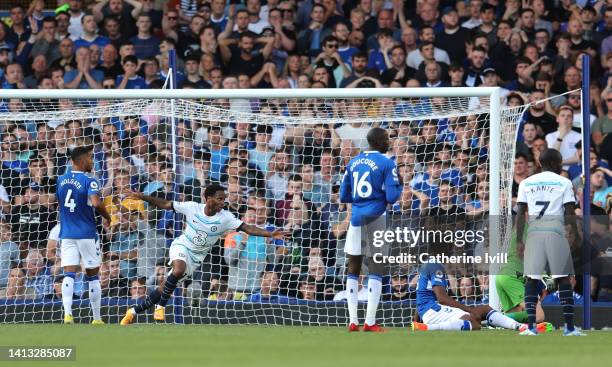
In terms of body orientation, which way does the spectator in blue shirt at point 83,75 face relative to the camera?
toward the camera

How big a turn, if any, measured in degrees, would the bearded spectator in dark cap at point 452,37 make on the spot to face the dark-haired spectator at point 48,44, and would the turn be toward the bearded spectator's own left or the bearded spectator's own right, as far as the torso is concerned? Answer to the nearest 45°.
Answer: approximately 90° to the bearded spectator's own right

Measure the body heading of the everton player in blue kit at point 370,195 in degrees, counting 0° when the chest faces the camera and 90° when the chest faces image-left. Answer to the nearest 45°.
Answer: approximately 225°

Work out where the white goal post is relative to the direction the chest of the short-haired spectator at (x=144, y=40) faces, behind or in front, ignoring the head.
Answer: in front

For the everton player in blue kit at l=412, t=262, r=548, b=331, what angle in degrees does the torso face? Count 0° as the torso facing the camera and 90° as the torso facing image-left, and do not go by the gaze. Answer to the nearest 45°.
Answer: approximately 270°

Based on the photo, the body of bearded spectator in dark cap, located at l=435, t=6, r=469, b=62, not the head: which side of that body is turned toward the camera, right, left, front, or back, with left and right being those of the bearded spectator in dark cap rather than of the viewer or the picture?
front

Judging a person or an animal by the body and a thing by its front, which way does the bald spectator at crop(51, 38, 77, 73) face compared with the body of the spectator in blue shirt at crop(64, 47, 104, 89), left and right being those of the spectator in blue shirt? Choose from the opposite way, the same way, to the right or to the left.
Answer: the same way

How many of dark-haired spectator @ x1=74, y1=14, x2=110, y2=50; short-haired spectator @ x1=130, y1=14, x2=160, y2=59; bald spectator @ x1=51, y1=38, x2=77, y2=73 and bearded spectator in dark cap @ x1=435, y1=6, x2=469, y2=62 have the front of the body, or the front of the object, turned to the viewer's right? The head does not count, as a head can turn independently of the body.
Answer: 0

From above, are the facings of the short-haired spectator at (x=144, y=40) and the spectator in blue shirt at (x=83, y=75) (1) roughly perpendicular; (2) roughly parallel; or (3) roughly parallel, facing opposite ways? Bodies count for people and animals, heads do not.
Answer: roughly parallel

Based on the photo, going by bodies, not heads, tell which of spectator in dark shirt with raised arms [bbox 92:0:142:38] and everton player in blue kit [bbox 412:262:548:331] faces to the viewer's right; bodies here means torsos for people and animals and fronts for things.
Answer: the everton player in blue kit

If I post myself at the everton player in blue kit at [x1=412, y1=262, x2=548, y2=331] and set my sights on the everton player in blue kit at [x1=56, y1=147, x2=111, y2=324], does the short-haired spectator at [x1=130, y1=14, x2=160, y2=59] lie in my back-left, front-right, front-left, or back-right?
front-right

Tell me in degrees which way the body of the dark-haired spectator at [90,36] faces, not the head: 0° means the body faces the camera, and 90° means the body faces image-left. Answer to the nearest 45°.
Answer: approximately 0°

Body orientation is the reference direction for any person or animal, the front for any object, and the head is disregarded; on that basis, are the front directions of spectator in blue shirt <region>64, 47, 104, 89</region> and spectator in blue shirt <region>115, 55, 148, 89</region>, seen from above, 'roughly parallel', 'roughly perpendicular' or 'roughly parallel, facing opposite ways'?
roughly parallel

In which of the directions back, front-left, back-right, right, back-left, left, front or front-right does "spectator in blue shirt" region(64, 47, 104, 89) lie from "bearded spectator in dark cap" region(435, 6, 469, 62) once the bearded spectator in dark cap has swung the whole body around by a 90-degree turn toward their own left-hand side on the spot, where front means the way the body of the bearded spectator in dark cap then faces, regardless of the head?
back

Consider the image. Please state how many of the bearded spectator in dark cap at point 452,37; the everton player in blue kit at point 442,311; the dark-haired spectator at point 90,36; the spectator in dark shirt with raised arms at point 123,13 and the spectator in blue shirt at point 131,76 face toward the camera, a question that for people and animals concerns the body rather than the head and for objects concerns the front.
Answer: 4

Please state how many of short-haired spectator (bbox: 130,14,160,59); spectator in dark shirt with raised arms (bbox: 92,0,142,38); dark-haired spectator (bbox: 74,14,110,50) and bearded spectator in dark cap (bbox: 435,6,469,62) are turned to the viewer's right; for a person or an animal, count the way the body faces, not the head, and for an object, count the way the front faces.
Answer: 0
